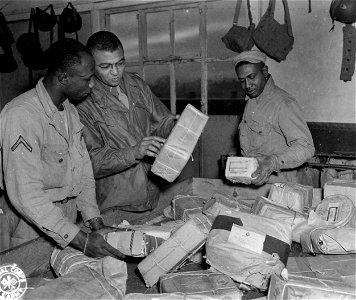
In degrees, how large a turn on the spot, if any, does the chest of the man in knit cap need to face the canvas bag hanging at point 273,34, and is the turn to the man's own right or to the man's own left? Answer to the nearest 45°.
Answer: approximately 135° to the man's own right

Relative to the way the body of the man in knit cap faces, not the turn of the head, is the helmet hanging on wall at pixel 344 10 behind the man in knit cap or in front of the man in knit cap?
behind

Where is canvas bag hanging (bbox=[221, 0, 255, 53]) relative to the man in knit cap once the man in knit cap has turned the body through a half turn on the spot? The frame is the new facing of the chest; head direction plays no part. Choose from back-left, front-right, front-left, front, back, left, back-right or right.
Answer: front-left

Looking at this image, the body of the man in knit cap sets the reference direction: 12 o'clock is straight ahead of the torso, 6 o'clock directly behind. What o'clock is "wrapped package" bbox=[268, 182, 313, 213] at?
The wrapped package is roughly at 10 o'clock from the man in knit cap.

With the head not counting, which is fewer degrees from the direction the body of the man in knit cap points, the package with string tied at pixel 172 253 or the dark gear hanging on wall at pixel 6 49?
the package with string tied

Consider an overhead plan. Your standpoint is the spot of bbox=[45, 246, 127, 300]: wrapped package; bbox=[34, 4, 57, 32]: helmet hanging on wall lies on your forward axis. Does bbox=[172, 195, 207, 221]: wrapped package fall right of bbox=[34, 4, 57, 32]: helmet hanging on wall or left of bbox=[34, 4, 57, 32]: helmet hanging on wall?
right

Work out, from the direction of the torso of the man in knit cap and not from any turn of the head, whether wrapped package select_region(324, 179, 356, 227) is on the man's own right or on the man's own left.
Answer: on the man's own left

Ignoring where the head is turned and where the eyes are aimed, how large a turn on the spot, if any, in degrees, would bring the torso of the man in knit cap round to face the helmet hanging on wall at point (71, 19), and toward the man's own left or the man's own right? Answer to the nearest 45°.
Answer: approximately 90° to the man's own right

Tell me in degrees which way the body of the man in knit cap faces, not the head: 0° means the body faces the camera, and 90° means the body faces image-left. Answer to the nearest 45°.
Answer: approximately 45°
